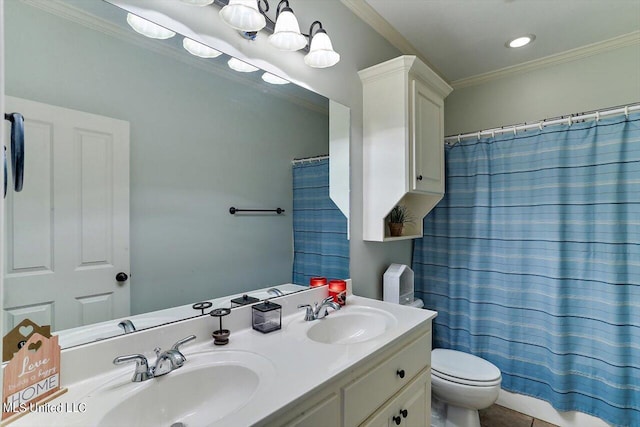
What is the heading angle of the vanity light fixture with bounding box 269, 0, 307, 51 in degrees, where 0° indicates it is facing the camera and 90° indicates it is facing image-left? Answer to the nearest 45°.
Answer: approximately 315°

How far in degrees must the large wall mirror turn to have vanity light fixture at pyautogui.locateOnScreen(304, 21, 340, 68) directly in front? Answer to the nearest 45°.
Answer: approximately 45° to its left

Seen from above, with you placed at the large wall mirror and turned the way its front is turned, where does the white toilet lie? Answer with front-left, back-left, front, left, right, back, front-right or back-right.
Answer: front-left
